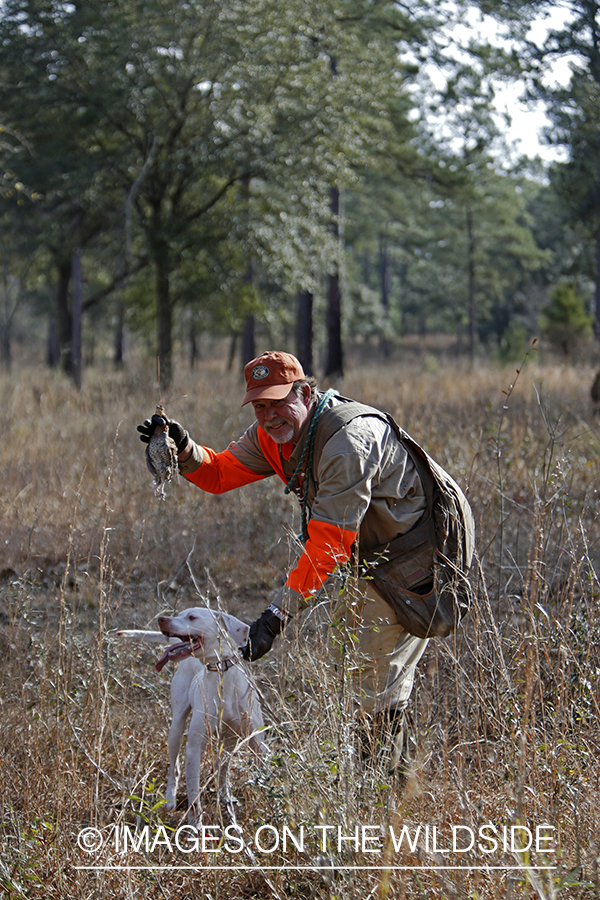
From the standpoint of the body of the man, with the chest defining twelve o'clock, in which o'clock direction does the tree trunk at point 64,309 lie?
The tree trunk is roughly at 4 o'clock from the man.

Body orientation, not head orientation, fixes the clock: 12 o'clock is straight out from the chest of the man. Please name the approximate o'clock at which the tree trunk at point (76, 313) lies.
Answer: The tree trunk is roughly at 4 o'clock from the man.

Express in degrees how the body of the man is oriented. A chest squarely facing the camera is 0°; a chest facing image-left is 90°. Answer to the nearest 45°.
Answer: approximately 45°

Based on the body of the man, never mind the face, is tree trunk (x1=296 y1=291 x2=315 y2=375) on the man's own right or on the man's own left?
on the man's own right

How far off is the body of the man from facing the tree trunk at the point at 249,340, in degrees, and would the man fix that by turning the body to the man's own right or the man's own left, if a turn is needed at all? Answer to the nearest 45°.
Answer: approximately 135° to the man's own right
